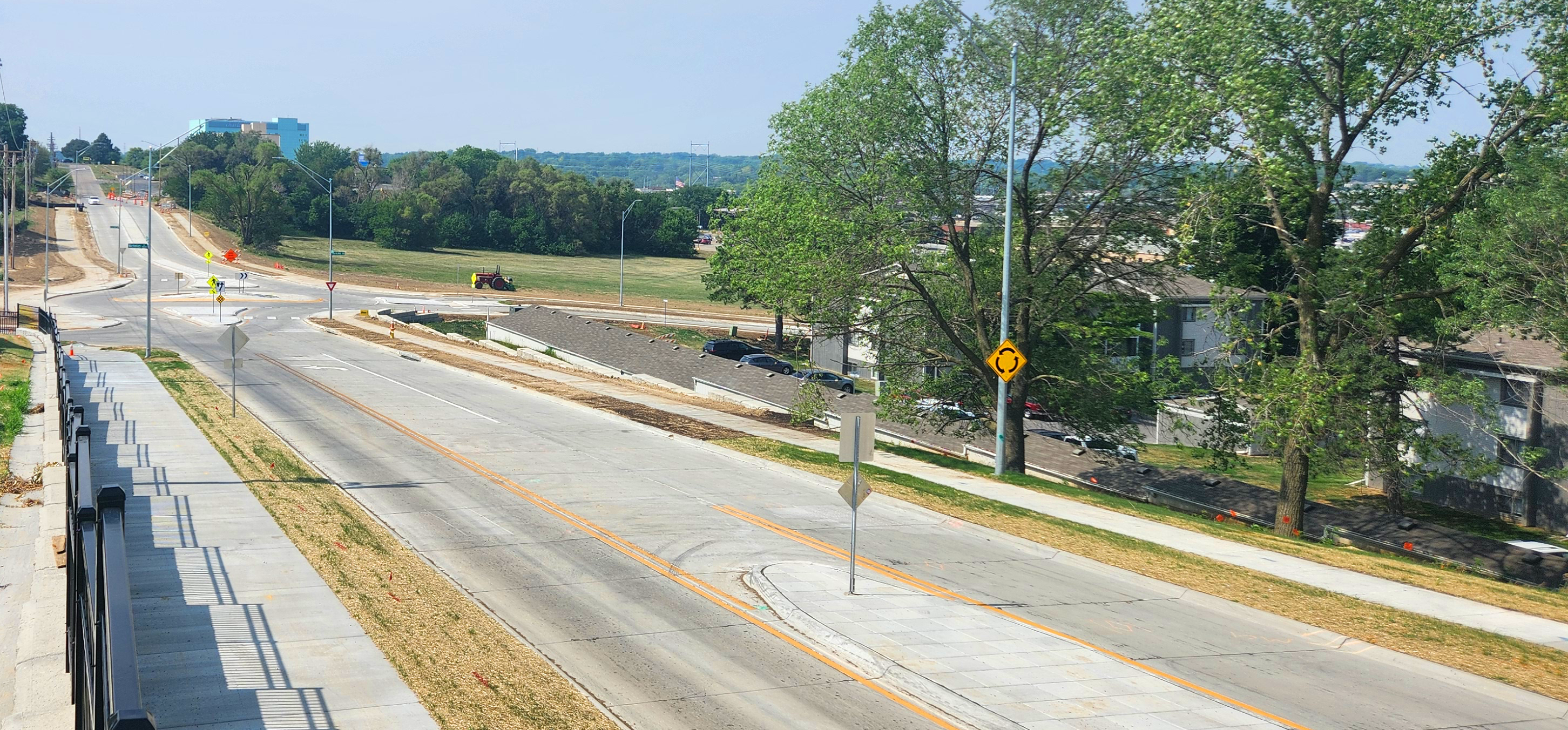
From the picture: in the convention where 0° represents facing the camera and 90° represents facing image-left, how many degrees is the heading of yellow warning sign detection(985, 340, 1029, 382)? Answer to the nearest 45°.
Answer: approximately 0°

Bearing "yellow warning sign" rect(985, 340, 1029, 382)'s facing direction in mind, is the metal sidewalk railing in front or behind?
in front

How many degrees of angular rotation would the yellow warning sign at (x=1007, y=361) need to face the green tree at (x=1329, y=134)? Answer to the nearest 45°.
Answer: approximately 90° to its left

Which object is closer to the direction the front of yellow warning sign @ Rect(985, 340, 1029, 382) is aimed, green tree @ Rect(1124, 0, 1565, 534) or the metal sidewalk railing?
the metal sidewalk railing

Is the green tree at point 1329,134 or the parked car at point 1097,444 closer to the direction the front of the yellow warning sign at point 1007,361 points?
the green tree

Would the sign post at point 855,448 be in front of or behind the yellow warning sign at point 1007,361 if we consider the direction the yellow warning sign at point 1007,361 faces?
in front

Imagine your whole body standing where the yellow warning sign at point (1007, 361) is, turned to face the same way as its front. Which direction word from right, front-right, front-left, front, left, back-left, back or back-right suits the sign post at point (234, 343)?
right

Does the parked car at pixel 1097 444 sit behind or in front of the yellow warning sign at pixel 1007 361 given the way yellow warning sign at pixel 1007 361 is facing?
behind

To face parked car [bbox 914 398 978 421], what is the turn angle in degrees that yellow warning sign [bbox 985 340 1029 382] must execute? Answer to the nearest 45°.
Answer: approximately 180°

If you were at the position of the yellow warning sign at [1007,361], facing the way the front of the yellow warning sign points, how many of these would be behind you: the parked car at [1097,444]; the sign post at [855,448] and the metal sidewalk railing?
1
